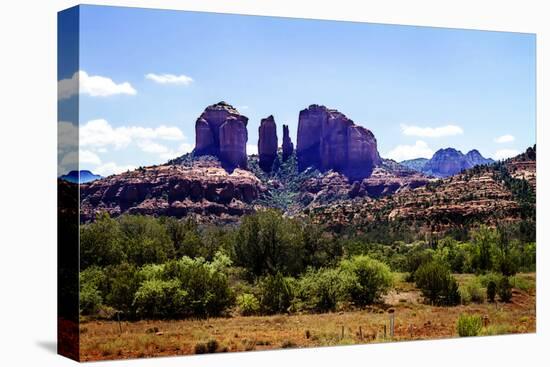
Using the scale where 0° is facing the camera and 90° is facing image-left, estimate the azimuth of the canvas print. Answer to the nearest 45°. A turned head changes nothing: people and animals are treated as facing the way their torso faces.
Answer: approximately 315°
